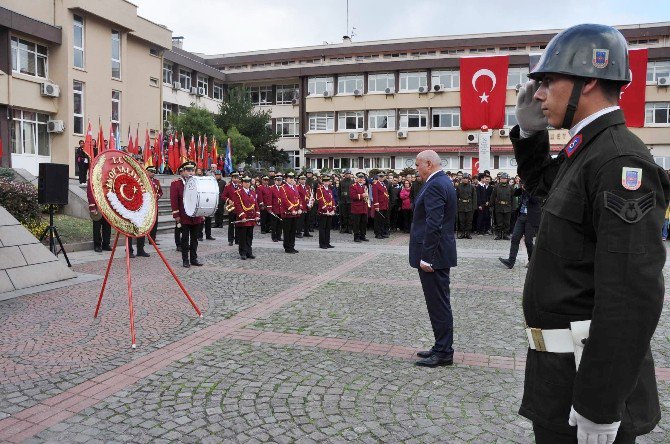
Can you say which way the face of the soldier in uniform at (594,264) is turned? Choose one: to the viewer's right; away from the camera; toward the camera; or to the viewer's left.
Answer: to the viewer's left

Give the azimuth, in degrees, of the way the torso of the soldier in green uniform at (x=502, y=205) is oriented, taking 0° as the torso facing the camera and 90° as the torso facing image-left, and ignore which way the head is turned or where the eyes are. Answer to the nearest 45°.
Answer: approximately 0°

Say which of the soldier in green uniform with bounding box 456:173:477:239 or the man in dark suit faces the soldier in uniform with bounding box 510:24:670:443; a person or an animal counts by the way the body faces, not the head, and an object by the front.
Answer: the soldier in green uniform

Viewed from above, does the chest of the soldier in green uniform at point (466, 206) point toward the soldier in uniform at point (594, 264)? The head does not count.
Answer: yes

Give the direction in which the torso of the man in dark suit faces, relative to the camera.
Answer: to the viewer's left

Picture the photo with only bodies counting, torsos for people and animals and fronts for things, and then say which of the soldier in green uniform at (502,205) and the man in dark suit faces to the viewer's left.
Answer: the man in dark suit
